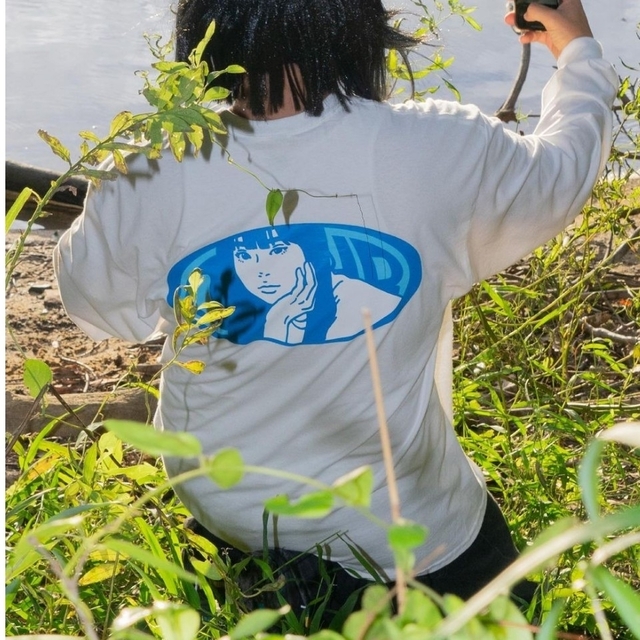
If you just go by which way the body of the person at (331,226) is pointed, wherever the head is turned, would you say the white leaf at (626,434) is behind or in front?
behind

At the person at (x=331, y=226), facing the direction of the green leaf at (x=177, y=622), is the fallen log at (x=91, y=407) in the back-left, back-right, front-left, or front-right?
back-right

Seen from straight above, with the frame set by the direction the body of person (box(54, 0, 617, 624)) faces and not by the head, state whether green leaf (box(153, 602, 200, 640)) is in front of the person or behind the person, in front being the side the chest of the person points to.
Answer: behind

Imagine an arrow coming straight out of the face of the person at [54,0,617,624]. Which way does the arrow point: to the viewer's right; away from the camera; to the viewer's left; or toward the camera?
away from the camera

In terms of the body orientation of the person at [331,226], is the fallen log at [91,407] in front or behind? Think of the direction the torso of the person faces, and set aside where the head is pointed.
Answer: in front

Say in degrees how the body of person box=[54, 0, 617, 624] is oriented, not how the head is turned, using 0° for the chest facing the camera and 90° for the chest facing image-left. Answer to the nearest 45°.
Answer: approximately 180°

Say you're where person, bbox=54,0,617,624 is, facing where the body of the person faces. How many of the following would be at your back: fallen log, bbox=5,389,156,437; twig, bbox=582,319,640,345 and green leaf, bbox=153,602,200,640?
1
